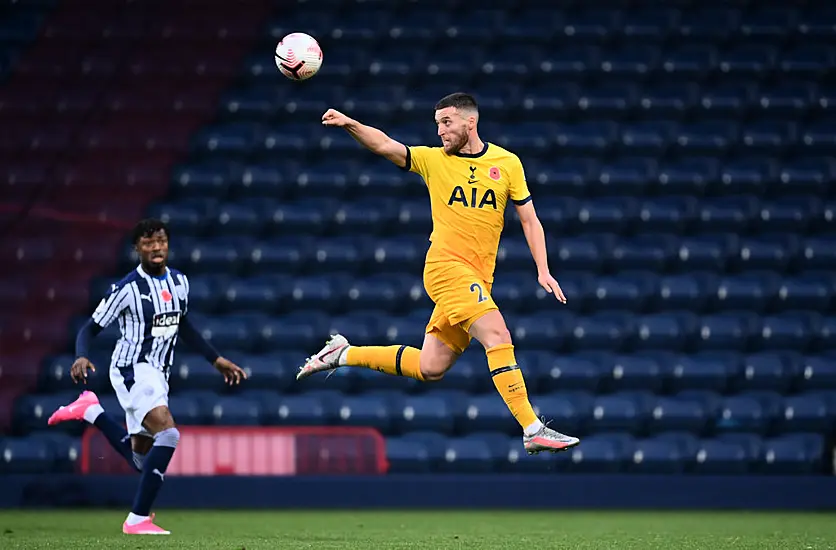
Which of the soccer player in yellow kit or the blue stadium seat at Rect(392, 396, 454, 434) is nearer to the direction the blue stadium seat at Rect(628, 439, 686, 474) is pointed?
the soccer player in yellow kit

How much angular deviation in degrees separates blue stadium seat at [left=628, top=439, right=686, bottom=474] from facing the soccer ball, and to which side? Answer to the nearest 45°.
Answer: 0° — it already faces it

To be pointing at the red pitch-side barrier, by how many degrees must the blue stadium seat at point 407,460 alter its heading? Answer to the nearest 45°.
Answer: approximately 90° to its right

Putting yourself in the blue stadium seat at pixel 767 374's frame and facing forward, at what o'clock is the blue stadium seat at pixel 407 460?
the blue stadium seat at pixel 407 460 is roughly at 2 o'clock from the blue stadium seat at pixel 767 374.

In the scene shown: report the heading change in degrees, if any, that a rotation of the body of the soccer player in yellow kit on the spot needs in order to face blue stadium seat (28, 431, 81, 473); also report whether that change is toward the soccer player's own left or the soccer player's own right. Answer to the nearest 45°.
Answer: approximately 135° to the soccer player's own right

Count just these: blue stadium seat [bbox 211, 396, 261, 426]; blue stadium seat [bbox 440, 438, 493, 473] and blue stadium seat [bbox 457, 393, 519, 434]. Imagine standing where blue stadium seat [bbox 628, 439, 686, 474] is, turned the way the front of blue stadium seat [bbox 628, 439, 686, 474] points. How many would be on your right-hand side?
3

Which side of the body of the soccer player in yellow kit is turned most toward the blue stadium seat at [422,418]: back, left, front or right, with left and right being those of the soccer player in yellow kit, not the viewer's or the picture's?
back

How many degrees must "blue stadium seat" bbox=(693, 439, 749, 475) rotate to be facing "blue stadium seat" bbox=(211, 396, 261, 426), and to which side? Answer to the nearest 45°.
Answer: approximately 90° to its right

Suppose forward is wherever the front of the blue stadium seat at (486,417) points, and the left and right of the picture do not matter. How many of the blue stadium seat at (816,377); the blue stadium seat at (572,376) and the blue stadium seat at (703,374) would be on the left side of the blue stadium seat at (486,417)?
3

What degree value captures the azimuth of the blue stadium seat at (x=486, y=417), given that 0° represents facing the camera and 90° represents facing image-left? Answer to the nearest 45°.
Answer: approximately 0°
